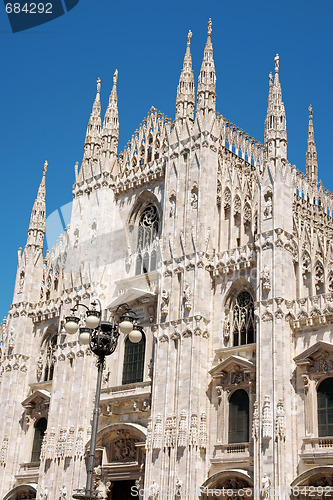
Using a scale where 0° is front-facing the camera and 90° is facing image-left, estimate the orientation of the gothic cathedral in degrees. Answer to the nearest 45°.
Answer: approximately 45°
